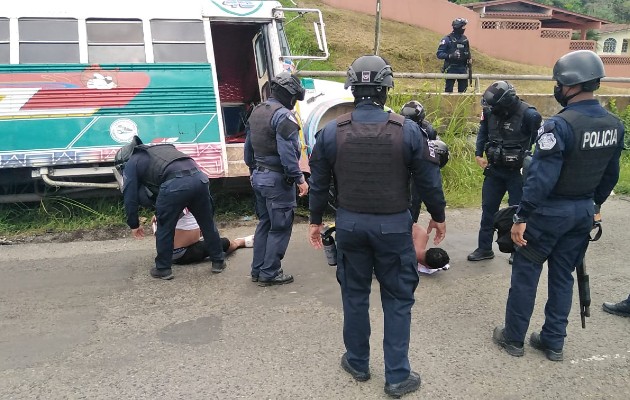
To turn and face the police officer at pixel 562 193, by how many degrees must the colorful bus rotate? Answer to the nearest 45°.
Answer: approximately 45° to its right

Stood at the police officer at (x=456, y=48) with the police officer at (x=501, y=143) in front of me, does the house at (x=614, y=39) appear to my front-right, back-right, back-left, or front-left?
back-left

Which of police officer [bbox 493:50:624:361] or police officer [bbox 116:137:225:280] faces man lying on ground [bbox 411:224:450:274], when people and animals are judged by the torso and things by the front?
police officer [bbox 493:50:624:361]

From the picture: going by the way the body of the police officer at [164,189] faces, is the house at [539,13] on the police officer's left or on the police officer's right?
on the police officer's right

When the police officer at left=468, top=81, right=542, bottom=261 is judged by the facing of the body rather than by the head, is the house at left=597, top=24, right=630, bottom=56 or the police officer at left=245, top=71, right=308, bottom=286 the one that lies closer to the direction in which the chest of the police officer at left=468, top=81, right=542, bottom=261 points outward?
the police officer

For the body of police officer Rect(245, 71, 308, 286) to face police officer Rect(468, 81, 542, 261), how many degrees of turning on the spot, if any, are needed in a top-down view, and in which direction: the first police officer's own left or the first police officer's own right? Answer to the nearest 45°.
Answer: approximately 45° to the first police officer's own right

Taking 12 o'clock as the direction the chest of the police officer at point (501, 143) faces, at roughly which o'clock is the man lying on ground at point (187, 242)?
The man lying on ground is roughly at 1 o'clock from the police officer.

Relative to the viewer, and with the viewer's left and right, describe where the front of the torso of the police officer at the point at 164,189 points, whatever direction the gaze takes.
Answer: facing away from the viewer and to the left of the viewer

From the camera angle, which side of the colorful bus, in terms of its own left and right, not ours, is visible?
right

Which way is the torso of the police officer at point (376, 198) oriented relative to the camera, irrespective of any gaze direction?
away from the camera

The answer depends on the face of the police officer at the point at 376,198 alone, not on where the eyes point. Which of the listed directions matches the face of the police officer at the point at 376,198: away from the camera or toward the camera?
away from the camera

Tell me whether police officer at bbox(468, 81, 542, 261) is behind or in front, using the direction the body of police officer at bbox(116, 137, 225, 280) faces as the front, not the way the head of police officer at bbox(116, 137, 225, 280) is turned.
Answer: behind
